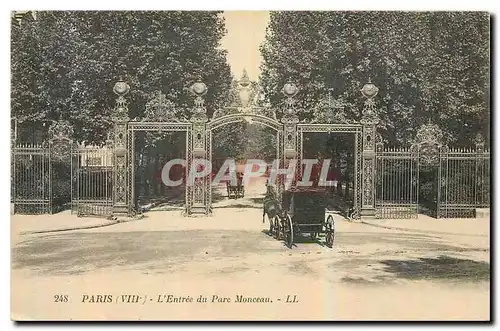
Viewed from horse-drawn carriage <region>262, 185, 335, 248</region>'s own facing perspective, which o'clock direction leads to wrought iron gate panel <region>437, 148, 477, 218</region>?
The wrought iron gate panel is roughly at 2 o'clock from the horse-drawn carriage.

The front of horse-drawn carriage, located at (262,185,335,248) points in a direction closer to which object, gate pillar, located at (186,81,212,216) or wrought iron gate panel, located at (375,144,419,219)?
the gate pillar

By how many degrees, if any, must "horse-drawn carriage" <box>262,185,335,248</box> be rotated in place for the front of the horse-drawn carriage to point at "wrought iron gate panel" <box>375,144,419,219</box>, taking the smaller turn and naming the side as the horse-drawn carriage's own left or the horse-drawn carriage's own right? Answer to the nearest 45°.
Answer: approximately 90° to the horse-drawn carriage's own right

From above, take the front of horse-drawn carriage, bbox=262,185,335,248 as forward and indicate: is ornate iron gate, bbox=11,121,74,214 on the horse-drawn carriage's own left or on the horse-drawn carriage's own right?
on the horse-drawn carriage's own left

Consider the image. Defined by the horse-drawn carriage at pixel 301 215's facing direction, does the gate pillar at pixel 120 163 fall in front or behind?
in front

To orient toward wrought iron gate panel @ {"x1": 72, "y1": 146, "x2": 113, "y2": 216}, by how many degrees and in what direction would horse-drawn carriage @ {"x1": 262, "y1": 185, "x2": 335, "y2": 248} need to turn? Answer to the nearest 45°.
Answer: approximately 45° to its left

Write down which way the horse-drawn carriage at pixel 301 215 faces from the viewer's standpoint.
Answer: facing away from the viewer and to the left of the viewer

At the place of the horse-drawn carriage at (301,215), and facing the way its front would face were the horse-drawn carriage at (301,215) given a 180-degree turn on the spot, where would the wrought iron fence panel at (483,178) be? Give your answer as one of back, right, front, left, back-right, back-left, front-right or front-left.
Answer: front-left
